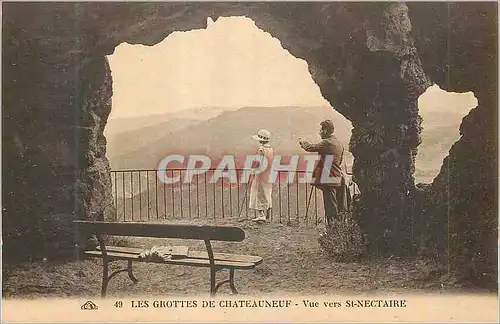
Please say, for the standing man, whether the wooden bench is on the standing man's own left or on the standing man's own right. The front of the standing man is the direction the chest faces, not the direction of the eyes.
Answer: on the standing man's own left

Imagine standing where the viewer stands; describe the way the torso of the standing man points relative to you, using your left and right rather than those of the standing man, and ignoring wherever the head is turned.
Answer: facing away from the viewer and to the left of the viewer
